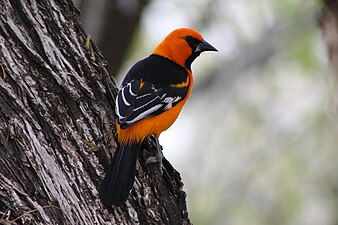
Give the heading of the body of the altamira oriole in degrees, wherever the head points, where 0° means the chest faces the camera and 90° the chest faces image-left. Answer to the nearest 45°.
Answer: approximately 225°
